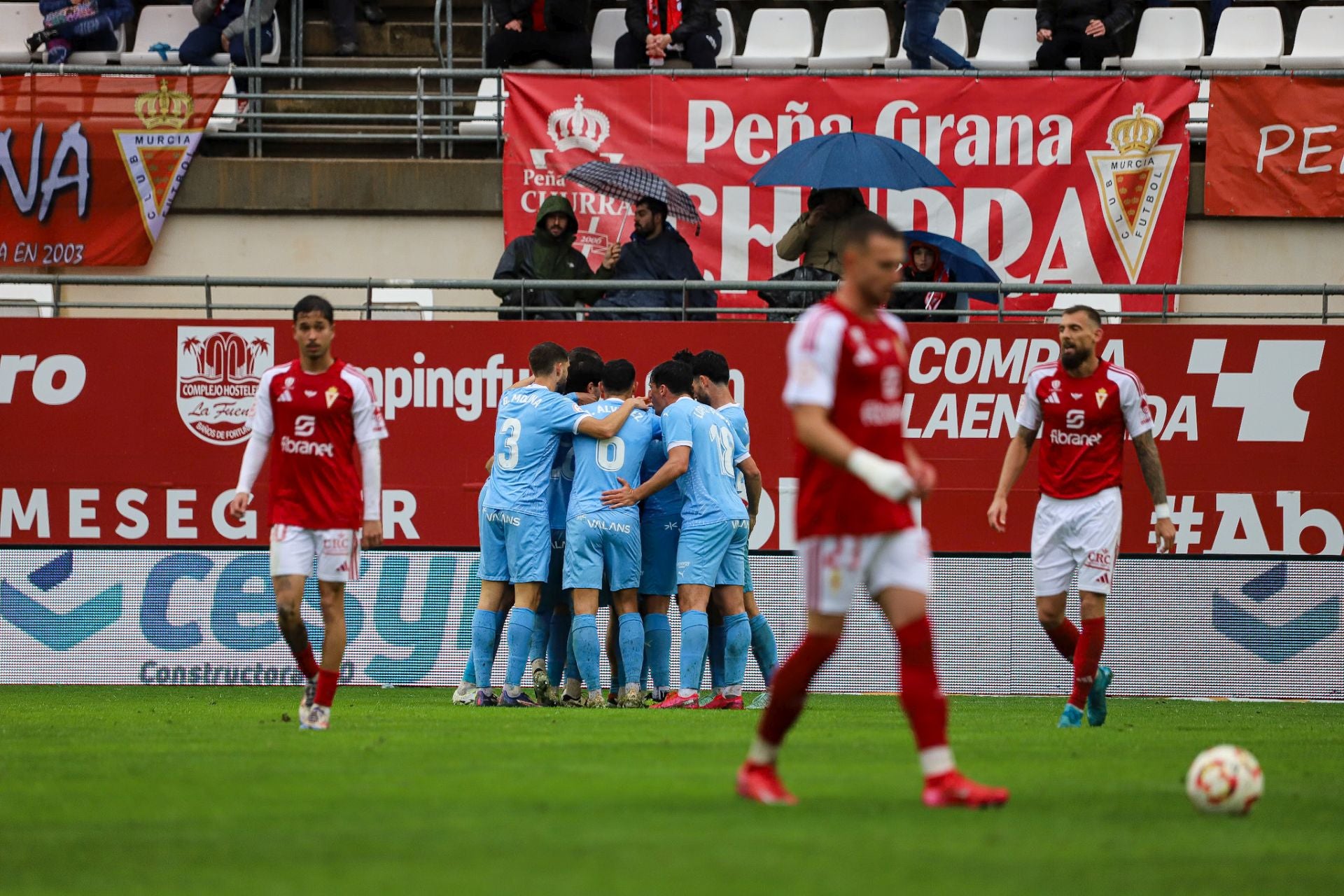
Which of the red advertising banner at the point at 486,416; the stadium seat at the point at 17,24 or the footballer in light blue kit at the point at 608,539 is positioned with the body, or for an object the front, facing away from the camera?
the footballer in light blue kit

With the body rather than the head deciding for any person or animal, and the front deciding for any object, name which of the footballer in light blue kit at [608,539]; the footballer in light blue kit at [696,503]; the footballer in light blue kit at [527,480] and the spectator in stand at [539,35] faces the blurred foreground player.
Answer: the spectator in stand

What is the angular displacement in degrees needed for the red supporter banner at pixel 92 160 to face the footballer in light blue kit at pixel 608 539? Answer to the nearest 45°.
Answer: approximately 45° to its left

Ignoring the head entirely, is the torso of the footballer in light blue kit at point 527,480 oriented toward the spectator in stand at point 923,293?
yes

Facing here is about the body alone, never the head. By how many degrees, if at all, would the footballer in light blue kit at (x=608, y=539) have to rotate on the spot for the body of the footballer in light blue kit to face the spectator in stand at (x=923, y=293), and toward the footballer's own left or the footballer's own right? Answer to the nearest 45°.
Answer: approximately 45° to the footballer's own right

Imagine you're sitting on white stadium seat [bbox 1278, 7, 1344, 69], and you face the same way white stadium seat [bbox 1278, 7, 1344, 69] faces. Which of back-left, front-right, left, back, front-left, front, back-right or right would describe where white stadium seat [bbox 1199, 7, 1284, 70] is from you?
right

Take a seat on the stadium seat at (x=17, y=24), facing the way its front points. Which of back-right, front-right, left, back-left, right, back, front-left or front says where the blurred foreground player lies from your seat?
front

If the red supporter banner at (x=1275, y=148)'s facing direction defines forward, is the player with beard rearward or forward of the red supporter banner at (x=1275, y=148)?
forward

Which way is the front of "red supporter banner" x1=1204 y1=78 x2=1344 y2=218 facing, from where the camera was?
facing the viewer

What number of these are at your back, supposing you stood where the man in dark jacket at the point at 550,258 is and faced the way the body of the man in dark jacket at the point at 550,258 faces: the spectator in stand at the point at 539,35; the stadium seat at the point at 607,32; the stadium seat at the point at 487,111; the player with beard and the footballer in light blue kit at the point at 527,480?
3

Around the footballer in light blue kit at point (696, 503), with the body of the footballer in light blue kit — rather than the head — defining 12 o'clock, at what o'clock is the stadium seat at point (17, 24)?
The stadium seat is roughly at 12 o'clock from the footballer in light blue kit.

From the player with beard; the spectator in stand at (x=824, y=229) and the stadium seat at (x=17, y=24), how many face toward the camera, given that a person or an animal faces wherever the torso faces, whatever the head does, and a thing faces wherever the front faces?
3

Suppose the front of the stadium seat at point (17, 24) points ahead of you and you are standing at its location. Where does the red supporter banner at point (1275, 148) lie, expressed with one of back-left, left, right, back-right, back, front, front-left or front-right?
front-left

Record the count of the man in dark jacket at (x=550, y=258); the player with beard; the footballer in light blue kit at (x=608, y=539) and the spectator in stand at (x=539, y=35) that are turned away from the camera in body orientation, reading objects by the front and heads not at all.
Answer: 1

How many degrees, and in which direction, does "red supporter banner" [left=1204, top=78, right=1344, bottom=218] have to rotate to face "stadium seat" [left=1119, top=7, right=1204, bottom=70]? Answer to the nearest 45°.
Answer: approximately 135° to its right

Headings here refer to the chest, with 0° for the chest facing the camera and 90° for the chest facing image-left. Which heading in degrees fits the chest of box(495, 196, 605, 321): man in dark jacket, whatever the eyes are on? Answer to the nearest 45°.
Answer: approximately 0°

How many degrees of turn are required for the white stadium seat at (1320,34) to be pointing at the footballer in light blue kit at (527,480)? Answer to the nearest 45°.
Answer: approximately 45° to its right

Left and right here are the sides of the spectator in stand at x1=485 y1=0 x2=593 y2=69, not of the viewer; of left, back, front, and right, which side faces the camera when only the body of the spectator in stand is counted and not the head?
front
